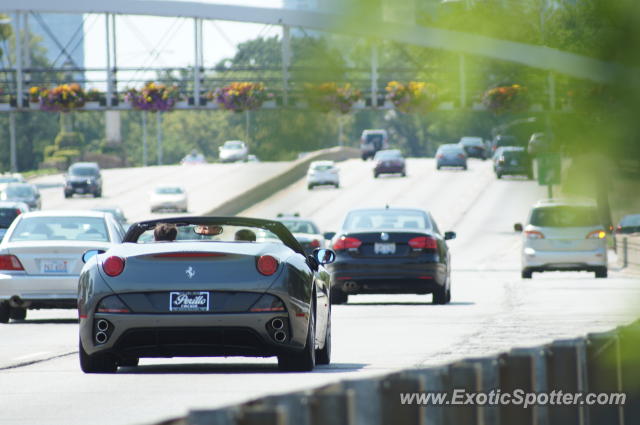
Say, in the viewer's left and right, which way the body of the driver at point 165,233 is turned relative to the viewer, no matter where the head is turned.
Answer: facing away from the viewer

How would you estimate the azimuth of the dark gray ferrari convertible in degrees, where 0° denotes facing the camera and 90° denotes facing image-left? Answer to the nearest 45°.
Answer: approximately 180°

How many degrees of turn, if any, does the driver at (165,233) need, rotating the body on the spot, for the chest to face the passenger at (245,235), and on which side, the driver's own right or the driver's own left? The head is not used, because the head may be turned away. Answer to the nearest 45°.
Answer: approximately 90° to the driver's own right

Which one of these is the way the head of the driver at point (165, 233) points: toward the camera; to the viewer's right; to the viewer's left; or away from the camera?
away from the camera

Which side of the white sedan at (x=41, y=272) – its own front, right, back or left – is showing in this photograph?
back

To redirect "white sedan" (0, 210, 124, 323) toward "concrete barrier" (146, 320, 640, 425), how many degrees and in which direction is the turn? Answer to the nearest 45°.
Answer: approximately 180°
